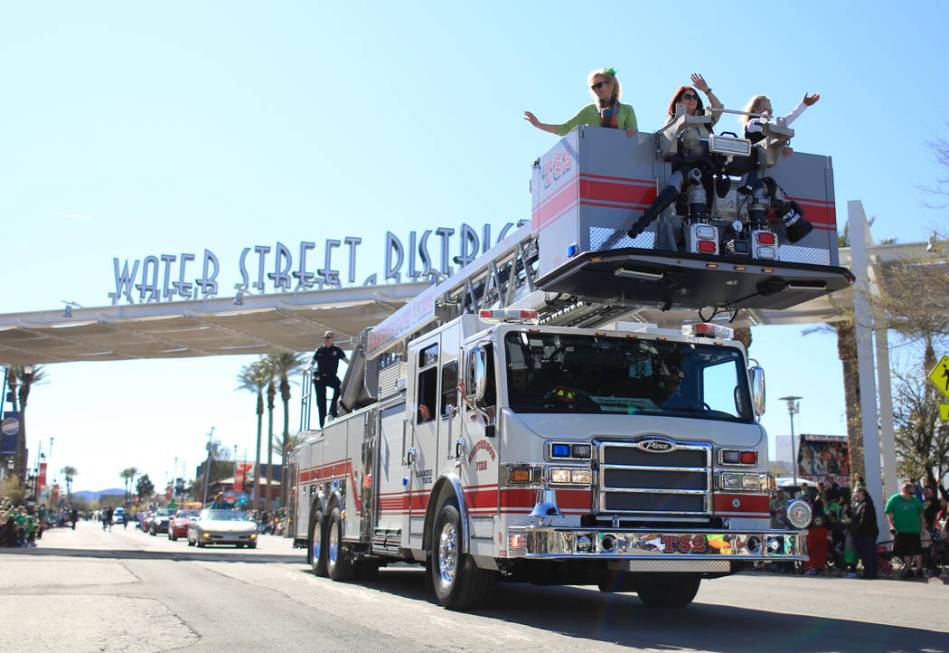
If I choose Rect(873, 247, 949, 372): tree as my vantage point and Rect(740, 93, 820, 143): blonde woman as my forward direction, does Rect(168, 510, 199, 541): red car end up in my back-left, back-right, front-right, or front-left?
back-right

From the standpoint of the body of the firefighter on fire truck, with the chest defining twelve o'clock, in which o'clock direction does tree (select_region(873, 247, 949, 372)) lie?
The tree is roughly at 9 o'clock from the firefighter on fire truck.

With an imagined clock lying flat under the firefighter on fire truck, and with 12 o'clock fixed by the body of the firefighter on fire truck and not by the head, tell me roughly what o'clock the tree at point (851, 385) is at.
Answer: The tree is roughly at 8 o'clock from the firefighter on fire truck.

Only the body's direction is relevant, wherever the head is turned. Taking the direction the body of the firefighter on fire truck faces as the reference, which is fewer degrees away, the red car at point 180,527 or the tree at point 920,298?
the tree

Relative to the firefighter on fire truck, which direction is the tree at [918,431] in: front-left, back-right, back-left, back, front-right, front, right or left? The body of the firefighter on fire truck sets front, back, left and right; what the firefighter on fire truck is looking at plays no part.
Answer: back-left

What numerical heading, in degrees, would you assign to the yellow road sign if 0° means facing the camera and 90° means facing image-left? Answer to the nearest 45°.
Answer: approximately 0°

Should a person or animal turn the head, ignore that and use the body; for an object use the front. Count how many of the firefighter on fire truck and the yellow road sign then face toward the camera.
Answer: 2

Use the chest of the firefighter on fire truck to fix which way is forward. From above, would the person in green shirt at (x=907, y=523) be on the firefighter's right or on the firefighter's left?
on the firefighter's left

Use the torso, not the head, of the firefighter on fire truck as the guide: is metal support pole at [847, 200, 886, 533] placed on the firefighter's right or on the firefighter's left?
on the firefighter's left

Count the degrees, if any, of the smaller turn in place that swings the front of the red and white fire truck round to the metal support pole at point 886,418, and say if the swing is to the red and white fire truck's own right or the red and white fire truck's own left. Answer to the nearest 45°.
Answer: approximately 90° to the red and white fire truck's own left

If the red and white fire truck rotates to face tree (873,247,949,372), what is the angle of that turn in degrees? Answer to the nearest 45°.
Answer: approximately 90° to its left

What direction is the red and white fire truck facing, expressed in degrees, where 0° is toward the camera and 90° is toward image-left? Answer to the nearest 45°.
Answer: approximately 315°
